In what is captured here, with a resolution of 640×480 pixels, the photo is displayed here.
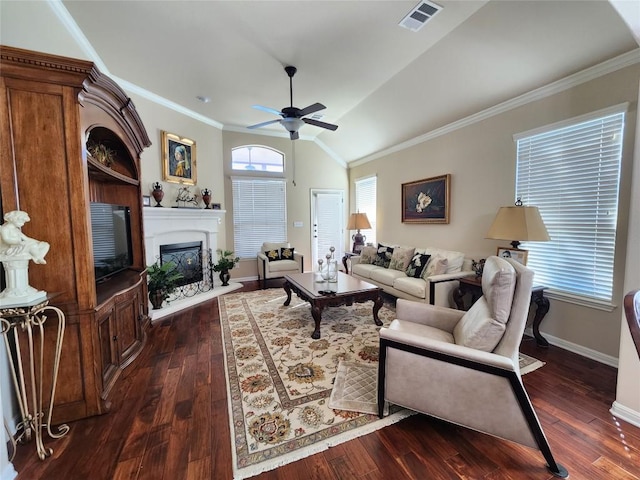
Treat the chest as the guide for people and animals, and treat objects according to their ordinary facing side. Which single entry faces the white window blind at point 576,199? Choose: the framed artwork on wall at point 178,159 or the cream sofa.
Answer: the framed artwork on wall

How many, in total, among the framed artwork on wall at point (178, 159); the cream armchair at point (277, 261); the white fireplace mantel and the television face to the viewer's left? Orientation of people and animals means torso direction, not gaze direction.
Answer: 0

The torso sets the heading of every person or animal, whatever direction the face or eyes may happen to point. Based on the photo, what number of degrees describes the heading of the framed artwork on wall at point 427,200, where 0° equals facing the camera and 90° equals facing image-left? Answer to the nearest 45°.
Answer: approximately 45°

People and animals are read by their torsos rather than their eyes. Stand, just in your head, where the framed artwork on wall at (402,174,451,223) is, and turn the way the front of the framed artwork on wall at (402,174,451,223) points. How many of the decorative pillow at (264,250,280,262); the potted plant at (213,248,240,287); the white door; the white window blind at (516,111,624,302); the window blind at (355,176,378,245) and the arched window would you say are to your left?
1

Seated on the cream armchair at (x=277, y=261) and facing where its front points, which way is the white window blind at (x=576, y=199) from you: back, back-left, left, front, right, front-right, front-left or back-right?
front

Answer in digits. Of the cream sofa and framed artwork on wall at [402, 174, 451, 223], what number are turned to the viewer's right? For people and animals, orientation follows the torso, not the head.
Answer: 0

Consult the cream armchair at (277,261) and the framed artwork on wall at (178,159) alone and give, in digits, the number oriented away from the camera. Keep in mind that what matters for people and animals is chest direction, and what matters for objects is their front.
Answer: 0

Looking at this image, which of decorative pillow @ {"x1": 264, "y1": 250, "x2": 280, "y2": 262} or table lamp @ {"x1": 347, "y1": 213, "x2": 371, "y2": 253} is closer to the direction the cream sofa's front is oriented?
the decorative pillow

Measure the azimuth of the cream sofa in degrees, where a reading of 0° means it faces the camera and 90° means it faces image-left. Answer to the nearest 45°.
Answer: approximately 45°

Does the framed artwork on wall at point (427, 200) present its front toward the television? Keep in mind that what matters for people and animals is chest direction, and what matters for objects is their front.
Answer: yes

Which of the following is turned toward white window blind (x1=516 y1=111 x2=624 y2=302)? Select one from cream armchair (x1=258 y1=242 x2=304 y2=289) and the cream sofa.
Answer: the cream armchair

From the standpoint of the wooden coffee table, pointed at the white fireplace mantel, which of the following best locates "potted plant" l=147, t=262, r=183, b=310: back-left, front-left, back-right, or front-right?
front-left

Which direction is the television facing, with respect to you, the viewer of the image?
facing the viewer and to the right of the viewer

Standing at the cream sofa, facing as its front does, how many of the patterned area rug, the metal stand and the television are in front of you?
3

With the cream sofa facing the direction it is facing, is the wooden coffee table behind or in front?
in front

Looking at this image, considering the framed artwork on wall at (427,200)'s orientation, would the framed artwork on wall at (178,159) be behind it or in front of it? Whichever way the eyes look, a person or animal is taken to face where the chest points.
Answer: in front

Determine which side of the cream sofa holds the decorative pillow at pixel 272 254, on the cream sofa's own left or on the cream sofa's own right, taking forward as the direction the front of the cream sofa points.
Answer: on the cream sofa's own right

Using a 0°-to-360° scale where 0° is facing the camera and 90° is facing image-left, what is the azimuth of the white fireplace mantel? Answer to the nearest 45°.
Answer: approximately 315°
